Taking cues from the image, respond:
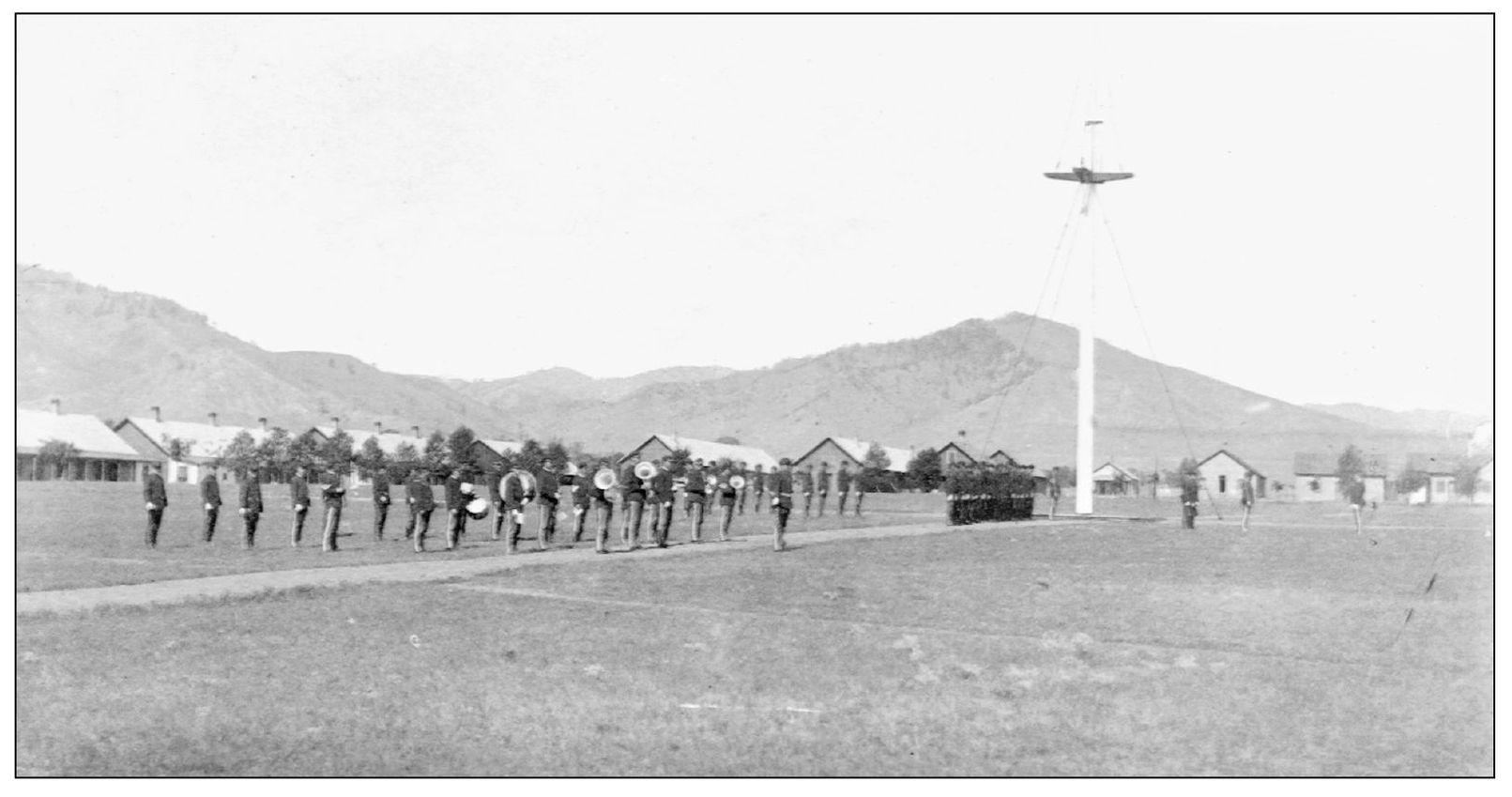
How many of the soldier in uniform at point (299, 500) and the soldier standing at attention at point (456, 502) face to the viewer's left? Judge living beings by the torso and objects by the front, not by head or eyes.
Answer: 0

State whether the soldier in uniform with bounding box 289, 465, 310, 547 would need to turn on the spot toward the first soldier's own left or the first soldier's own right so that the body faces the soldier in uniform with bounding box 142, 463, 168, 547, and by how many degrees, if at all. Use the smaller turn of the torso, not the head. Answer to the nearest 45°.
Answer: approximately 135° to the first soldier's own right

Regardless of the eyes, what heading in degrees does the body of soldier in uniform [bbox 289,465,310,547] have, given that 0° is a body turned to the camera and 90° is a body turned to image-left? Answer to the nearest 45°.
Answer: approximately 315°

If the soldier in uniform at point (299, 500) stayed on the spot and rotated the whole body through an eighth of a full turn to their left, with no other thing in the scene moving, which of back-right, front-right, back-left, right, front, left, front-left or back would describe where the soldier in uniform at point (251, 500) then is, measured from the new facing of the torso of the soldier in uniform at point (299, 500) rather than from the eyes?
back-right

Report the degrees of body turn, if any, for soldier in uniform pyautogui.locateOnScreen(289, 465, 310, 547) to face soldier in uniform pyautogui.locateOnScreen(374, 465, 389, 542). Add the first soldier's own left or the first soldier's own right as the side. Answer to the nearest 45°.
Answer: approximately 90° to the first soldier's own left

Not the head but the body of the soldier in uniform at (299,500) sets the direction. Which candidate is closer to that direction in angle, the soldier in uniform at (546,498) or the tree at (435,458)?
the soldier in uniform
